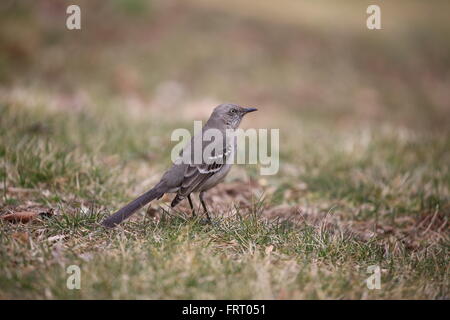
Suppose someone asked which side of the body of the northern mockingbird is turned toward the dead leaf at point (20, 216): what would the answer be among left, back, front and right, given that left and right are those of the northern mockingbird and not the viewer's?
back

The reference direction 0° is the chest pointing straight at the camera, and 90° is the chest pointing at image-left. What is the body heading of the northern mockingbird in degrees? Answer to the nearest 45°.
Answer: approximately 270°
